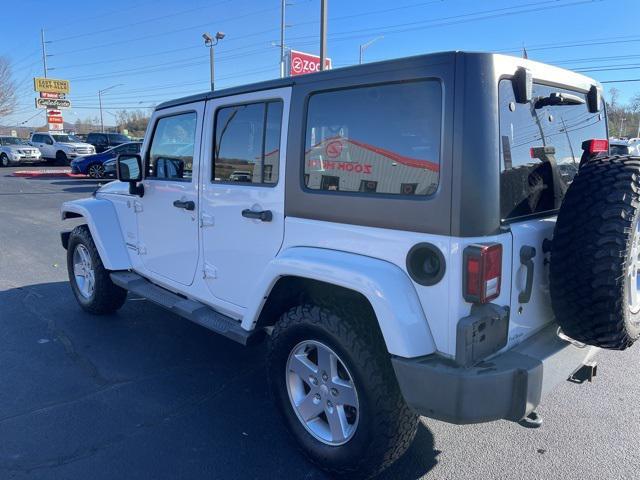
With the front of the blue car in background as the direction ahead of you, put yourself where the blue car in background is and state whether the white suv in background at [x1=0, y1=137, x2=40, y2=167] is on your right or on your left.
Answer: on your right

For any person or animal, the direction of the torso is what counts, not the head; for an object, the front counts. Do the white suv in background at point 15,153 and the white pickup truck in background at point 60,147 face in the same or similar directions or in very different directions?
same or similar directions

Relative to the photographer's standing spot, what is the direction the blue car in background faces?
facing the viewer and to the left of the viewer

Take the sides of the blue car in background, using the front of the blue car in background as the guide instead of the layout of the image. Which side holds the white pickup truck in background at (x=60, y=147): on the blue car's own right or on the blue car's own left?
on the blue car's own right

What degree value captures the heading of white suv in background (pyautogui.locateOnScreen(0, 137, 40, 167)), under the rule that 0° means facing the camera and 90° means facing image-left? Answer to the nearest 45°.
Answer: approximately 315°

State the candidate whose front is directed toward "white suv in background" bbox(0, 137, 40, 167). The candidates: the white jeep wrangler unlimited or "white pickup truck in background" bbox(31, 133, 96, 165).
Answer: the white jeep wrangler unlimited

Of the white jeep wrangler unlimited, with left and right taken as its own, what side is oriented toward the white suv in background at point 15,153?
front

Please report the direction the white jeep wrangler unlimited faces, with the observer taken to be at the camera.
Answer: facing away from the viewer and to the left of the viewer

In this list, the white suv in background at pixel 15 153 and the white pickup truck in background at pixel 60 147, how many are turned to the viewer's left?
0
